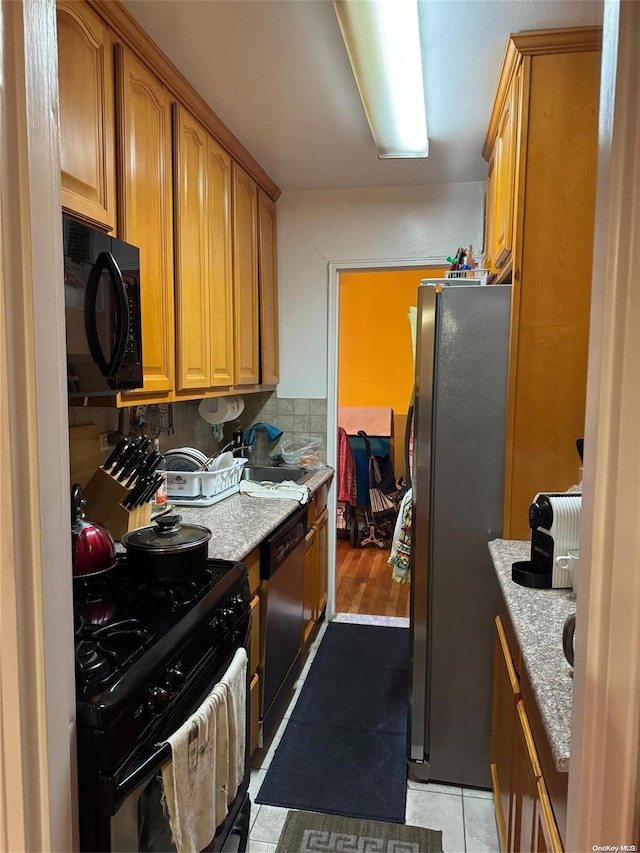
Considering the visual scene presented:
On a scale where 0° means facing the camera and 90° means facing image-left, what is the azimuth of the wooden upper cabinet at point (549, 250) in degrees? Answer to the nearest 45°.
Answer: approximately 90°

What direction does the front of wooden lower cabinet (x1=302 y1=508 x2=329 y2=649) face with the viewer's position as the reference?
facing to the right of the viewer

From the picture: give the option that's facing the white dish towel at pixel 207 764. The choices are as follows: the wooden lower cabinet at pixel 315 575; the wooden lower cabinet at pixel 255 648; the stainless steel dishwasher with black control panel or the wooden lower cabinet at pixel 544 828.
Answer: the wooden lower cabinet at pixel 544 828

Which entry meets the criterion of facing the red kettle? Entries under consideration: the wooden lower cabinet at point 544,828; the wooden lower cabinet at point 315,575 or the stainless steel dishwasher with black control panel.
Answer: the wooden lower cabinet at point 544,828

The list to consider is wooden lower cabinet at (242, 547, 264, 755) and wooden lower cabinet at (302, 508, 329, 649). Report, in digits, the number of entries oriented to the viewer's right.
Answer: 2

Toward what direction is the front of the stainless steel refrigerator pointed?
to the viewer's left

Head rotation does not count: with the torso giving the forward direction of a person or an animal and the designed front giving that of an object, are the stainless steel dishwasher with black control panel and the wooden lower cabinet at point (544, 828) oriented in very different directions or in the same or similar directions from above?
very different directions

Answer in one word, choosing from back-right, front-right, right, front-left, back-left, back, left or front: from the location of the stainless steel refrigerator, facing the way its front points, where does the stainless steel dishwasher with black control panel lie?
front

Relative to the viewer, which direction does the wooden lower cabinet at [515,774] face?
to the viewer's left

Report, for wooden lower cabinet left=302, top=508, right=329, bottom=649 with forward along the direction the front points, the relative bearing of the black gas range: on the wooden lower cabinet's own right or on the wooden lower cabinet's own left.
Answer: on the wooden lower cabinet's own right

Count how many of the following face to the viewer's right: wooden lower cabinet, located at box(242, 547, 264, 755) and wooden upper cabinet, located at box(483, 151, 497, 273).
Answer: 1

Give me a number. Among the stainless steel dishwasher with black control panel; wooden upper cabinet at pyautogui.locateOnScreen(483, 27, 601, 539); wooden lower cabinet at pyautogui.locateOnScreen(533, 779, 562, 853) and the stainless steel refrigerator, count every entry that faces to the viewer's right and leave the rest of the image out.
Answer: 1
